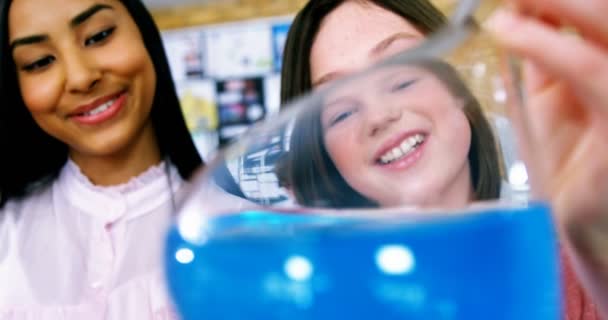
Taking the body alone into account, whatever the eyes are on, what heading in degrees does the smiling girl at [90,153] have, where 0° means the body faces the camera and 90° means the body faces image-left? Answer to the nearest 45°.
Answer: approximately 0°

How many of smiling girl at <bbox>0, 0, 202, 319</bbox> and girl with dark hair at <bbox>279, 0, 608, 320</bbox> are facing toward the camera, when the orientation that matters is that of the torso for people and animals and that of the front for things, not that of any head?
2

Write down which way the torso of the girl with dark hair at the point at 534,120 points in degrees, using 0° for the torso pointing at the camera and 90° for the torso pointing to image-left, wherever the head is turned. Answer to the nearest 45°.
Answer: approximately 0°
